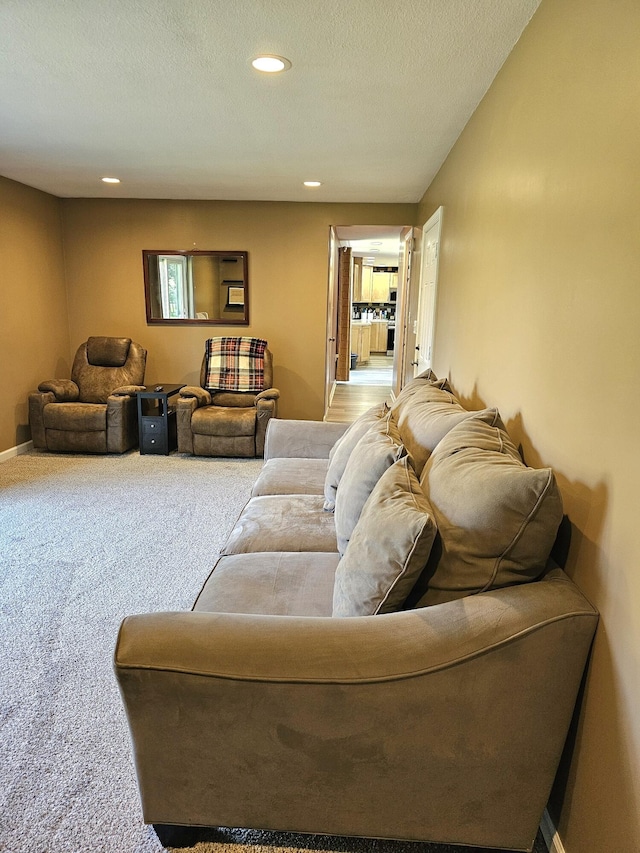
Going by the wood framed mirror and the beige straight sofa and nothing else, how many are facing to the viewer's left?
1

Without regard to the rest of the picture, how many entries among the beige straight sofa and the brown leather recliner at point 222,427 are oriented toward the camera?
1

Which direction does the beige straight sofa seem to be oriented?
to the viewer's left

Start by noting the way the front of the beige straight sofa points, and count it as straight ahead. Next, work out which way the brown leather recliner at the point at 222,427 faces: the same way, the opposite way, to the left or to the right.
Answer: to the left

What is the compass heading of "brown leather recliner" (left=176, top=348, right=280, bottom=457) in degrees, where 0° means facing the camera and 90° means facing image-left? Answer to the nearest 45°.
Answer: approximately 0°

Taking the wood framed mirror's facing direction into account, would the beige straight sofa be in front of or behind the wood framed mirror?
in front

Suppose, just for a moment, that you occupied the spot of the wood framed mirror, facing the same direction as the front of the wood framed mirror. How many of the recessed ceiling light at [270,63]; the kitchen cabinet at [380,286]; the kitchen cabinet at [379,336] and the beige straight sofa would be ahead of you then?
2

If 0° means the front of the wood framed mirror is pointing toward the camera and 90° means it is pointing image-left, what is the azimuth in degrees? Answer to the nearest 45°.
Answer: approximately 0°

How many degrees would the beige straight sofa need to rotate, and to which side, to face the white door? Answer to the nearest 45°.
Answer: approximately 90° to its right

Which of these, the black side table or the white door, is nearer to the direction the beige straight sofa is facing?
the black side table

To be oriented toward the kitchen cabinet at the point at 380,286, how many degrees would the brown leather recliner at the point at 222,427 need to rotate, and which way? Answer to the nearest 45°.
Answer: approximately 135° to its left
